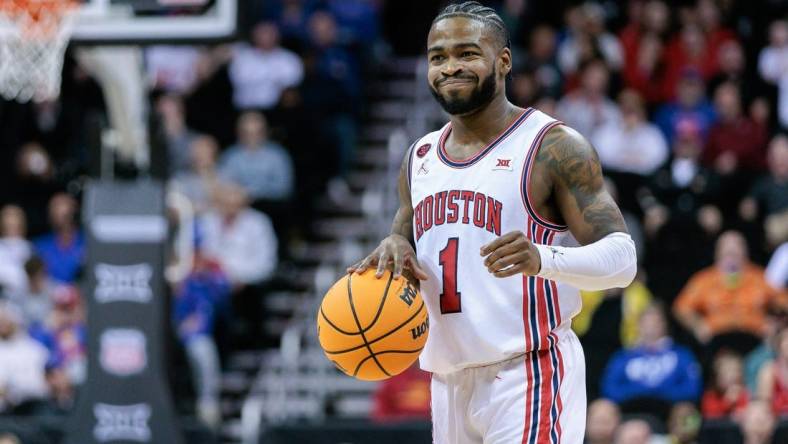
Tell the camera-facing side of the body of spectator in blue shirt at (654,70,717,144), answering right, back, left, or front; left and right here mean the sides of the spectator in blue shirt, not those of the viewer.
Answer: front

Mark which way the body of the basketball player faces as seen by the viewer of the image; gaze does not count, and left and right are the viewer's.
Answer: facing the viewer and to the left of the viewer

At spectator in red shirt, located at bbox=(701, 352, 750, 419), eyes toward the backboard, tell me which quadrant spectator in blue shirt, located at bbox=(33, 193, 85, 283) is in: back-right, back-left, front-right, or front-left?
front-right

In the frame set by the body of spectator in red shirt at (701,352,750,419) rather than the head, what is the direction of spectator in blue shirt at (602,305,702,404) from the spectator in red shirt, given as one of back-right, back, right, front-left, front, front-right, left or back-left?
right

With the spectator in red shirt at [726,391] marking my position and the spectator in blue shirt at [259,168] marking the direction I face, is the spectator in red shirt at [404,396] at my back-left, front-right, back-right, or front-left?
front-left

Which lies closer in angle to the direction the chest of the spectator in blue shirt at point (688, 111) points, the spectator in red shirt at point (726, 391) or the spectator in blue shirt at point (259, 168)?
the spectator in red shirt

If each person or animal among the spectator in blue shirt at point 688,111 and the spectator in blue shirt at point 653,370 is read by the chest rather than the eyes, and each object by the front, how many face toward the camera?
2

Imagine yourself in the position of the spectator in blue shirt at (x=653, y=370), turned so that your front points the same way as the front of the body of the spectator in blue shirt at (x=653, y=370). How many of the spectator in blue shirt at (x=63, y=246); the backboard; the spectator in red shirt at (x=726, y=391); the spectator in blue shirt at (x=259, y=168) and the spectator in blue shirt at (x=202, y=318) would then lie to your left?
1

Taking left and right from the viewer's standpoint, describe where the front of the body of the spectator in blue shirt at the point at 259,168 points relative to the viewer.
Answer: facing the viewer

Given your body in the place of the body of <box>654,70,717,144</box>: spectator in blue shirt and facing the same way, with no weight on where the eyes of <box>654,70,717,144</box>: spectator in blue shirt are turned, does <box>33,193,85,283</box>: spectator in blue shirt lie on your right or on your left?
on your right

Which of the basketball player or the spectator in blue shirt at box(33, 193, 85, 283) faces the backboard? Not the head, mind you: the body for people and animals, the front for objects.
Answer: the spectator in blue shirt

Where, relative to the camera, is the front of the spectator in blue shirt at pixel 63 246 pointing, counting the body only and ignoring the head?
toward the camera

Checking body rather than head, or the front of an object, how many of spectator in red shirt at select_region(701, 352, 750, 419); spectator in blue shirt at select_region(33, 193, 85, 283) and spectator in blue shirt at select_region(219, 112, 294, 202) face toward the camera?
3

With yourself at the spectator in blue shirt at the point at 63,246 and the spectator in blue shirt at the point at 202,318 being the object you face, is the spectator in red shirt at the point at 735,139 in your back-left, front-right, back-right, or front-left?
front-left
